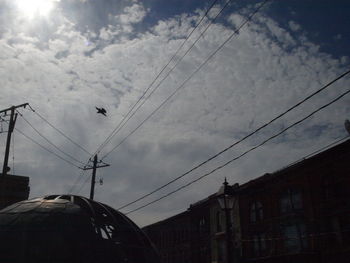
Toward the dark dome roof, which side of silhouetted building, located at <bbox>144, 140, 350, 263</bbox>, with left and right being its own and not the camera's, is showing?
front

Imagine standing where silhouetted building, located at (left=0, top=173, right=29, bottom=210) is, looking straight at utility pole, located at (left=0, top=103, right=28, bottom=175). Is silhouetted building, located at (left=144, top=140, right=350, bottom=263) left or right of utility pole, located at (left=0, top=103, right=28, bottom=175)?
right

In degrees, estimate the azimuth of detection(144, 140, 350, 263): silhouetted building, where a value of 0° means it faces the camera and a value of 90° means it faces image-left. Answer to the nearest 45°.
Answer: approximately 45°

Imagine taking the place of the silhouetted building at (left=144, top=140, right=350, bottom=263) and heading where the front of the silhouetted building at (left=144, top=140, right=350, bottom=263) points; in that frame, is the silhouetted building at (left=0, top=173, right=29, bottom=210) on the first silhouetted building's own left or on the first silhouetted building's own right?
on the first silhouetted building's own right
